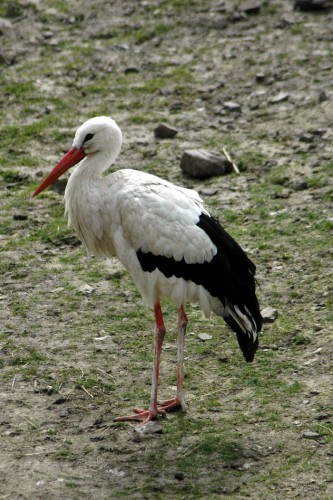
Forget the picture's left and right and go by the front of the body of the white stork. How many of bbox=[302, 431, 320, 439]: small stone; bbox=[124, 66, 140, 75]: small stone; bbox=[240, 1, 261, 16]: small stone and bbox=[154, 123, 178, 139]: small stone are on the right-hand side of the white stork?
3

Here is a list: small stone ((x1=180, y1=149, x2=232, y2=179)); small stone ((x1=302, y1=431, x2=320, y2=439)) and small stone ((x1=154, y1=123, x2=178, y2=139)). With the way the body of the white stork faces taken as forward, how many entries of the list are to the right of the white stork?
2

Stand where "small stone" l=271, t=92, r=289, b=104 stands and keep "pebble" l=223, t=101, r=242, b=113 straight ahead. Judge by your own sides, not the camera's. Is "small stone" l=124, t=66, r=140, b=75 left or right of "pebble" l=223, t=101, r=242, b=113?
right

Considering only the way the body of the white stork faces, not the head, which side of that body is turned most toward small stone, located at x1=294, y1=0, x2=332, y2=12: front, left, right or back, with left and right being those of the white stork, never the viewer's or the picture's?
right

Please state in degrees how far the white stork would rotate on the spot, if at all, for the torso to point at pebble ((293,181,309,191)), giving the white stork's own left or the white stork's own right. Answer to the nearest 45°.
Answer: approximately 135° to the white stork's own right

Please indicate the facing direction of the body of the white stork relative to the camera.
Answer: to the viewer's left

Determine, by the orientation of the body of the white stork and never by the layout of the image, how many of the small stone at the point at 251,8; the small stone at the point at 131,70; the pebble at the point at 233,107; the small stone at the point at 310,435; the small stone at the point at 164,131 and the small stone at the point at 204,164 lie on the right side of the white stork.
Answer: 5
